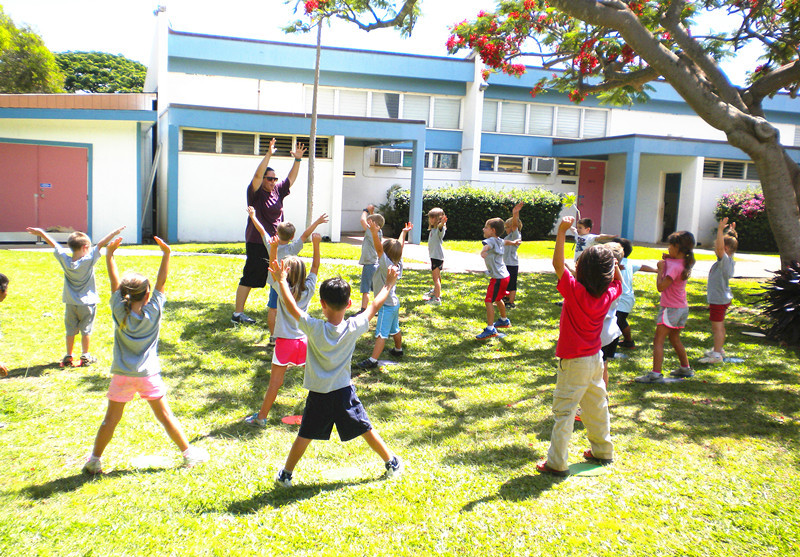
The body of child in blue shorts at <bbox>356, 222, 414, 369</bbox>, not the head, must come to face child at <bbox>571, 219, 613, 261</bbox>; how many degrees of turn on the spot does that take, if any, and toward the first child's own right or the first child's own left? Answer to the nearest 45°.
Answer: approximately 90° to the first child's own right

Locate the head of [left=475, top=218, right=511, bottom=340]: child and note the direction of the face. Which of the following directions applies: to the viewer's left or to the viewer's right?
to the viewer's left

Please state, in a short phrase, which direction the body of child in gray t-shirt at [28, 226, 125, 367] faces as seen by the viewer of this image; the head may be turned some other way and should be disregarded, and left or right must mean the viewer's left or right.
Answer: facing away from the viewer

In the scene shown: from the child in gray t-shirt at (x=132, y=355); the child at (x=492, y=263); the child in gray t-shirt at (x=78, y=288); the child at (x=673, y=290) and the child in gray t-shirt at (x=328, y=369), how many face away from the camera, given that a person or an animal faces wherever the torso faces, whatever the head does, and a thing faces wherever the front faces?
3

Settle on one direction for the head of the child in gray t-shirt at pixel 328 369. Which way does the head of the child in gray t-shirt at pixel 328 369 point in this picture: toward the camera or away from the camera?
away from the camera

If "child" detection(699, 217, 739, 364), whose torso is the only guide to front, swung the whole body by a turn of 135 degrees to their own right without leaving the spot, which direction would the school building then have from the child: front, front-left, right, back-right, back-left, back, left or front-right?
left

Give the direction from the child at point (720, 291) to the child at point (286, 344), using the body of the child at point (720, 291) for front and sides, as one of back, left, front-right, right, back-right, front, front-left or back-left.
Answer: front-left

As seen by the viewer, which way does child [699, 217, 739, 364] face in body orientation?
to the viewer's left

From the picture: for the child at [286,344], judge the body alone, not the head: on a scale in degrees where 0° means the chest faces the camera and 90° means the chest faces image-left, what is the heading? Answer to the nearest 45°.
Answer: approximately 135°

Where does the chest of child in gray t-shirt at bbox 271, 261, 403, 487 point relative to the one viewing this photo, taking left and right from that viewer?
facing away from the viewer

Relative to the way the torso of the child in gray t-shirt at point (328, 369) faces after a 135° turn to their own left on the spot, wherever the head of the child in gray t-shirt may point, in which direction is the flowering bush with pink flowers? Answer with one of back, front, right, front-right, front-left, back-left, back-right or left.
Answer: back

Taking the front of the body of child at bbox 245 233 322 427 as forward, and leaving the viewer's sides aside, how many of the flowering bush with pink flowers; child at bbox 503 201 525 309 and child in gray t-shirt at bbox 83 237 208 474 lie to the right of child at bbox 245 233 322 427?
2

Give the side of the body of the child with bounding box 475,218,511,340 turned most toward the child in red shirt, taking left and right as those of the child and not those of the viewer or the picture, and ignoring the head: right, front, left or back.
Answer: left

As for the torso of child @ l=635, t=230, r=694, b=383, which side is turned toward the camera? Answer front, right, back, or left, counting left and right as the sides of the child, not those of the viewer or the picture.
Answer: left

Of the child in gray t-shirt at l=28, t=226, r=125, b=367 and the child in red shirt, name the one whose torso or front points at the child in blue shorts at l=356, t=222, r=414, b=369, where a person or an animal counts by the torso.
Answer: the child in red shirt

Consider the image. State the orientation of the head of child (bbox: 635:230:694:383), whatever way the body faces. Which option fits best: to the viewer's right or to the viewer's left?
to the viewer's left

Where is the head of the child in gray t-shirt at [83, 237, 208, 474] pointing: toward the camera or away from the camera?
away from the camera
